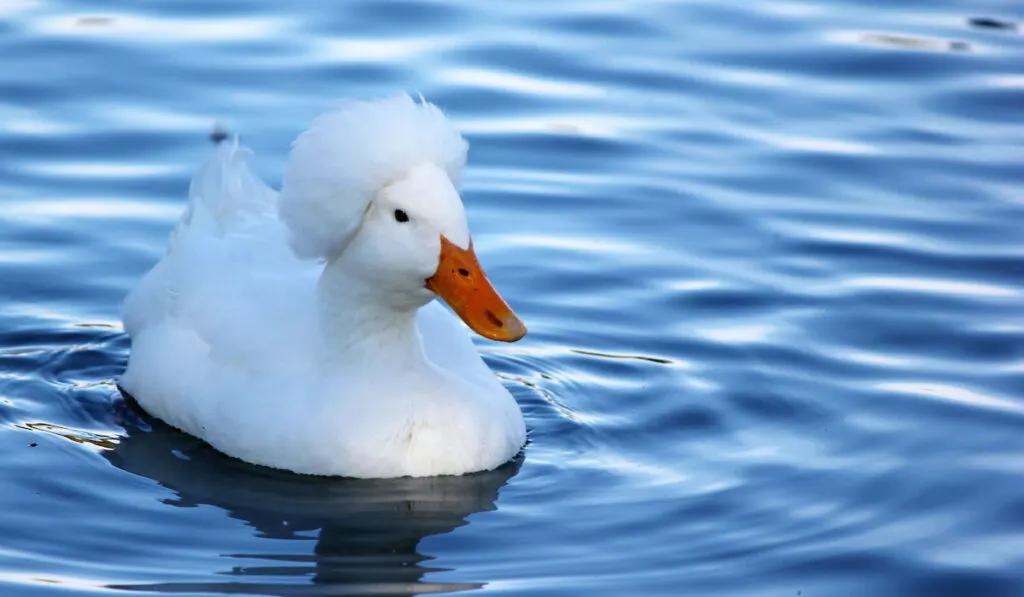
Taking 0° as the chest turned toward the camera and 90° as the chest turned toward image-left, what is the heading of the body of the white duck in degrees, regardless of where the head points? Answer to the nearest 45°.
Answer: approximately 315°
